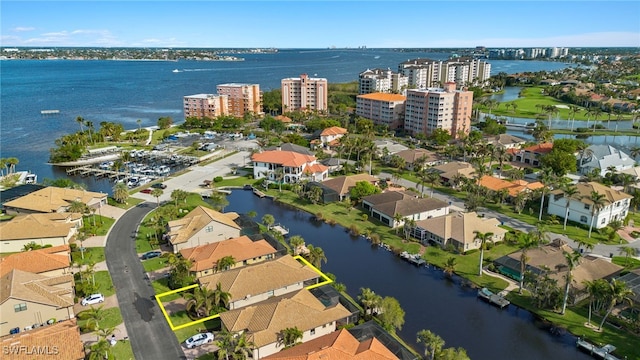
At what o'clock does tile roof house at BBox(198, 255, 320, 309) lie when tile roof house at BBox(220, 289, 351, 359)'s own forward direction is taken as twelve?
tile roof house at BBox(198, 255, 320, 309) is roughly at 4 o'clock from tile roof house at BBox(220, 289, 351, 359).

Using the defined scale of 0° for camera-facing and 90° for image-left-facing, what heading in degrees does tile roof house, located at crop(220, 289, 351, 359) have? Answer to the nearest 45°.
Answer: approximately 45°

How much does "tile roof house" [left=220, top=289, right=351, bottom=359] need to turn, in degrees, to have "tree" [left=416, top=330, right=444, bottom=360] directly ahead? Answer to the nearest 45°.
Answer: approximately 135° to its left

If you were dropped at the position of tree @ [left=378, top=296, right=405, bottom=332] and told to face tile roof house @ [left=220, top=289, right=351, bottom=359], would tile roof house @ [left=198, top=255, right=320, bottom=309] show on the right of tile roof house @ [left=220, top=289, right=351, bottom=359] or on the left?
right

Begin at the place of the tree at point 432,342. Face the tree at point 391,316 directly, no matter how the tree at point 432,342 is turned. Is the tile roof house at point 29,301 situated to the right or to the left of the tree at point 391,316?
left

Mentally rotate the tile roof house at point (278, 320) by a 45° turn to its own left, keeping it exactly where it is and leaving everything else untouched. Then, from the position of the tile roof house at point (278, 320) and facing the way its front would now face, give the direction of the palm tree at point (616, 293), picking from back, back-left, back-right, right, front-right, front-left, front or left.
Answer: left

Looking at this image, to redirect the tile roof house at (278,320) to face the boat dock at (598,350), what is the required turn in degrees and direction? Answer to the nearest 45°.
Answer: approximately 135° to its left

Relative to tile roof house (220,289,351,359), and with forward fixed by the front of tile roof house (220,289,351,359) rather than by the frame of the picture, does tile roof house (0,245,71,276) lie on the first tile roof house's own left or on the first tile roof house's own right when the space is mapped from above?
on the first tile roof house's own right

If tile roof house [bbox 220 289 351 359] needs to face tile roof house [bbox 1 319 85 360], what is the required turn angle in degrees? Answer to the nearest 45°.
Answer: approximately 45° to its right

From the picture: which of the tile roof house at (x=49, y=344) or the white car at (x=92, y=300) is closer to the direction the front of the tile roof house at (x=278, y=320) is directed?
the tile roof house

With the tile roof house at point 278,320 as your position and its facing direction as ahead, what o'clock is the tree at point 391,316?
The tree is roughly at 7 o'clock from the tile roof house.

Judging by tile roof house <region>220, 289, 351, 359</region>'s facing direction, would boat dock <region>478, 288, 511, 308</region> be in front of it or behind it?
behind

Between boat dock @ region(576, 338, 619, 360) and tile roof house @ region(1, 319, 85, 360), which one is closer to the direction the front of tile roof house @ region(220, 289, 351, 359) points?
the tile roof house
